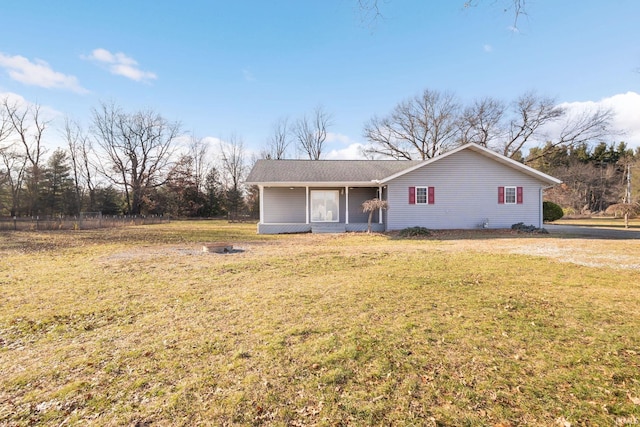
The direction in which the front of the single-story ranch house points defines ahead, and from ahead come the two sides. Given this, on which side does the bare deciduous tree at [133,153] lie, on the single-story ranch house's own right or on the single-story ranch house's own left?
on the single-story ranch house's own right

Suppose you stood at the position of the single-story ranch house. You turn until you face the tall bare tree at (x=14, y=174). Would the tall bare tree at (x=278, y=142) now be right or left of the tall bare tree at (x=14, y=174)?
right

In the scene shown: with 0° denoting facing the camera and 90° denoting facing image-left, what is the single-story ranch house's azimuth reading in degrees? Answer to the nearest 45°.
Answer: approximately 0°

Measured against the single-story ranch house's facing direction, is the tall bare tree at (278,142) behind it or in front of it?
behind

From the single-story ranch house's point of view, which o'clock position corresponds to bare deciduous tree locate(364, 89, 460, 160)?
The bare deciduous tree is roughly at 6 o'clock from the single-story ranch house.

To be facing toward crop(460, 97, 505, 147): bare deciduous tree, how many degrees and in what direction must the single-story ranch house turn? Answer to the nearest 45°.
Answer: approximately 180°

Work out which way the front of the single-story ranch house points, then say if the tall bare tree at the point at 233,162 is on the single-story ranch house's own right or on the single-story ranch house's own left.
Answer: on the single-story ranch house's own right

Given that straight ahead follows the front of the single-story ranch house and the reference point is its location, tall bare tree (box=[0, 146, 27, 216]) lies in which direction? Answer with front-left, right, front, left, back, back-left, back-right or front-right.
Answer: right

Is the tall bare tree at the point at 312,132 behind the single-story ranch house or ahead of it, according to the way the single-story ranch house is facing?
behind
